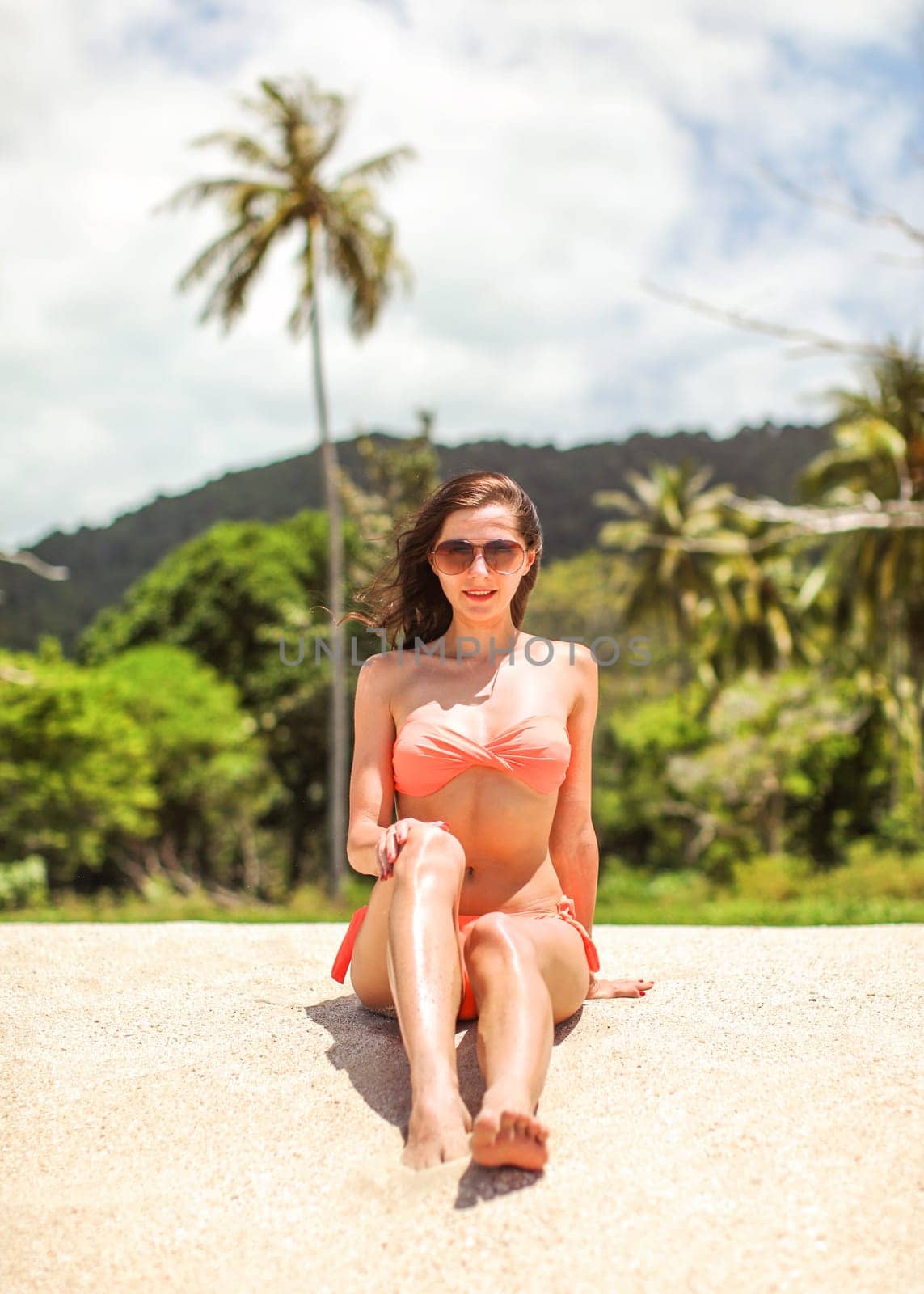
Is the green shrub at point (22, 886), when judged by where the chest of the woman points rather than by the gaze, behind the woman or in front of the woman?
behind

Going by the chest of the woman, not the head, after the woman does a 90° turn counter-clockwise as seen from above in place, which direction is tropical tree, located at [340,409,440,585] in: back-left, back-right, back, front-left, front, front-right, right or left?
left

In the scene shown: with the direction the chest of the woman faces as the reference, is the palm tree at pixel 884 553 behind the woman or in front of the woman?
behind

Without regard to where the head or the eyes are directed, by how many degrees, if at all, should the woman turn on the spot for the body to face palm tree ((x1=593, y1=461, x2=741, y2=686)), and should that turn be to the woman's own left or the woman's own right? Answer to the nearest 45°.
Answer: approximately 180°

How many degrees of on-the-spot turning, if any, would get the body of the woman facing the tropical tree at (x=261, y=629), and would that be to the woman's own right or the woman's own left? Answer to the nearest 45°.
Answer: approximately 180°

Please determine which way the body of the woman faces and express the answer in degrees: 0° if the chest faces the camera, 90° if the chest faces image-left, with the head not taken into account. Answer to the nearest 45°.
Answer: approximately 0°
